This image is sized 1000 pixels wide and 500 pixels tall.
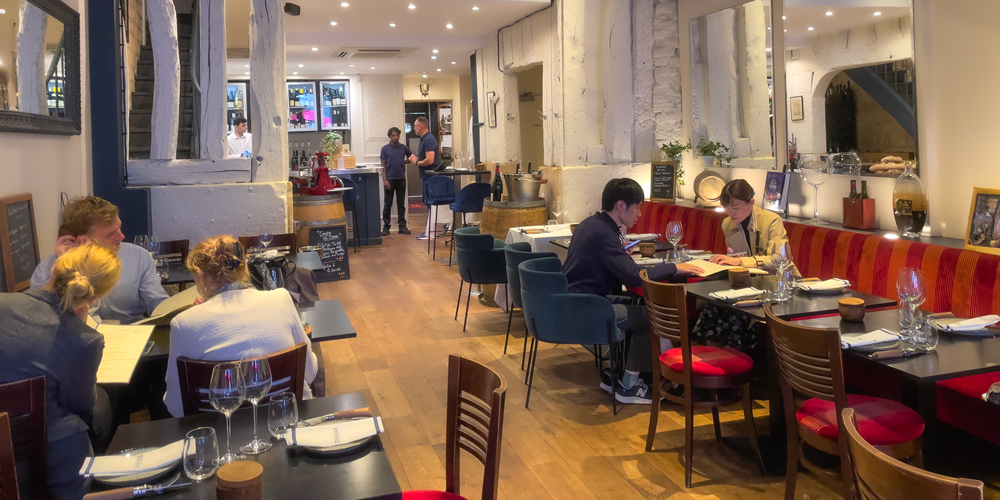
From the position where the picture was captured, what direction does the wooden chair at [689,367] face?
facing away from the viewer and to the right of the viewer

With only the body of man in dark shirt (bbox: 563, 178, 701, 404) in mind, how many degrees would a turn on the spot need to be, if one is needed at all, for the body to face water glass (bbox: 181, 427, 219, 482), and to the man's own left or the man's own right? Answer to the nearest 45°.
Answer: approximately 90° to the man's own right

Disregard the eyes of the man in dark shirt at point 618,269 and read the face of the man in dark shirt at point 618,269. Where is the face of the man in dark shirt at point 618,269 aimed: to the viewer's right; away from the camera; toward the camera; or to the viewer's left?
to the viewer's right

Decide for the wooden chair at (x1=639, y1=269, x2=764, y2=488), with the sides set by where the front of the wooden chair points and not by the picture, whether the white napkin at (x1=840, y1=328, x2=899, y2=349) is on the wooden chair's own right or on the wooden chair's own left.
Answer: on the wooden chair's own right

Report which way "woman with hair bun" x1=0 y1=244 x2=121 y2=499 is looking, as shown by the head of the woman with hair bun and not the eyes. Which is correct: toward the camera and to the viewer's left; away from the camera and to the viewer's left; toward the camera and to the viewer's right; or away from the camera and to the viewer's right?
away from the camera and to the viewer's right

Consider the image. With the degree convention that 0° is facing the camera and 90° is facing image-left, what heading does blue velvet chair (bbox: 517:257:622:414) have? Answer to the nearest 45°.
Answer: approximately 270°

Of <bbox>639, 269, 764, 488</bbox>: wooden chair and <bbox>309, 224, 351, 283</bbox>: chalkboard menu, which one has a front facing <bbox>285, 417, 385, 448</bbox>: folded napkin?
the chalkboard menu

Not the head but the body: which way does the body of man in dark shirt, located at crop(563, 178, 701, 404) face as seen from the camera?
to the viewer's right

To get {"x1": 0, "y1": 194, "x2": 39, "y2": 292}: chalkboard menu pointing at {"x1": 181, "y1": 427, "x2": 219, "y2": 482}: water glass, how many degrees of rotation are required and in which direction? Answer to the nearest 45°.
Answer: approximately 45° to its right

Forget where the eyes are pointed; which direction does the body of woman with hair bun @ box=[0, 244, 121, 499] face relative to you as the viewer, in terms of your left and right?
facing away from the viewer and to the right of the viewer

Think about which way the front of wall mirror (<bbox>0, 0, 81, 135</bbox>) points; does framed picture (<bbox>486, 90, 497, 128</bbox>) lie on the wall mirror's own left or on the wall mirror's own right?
on the wall mirror's own left
